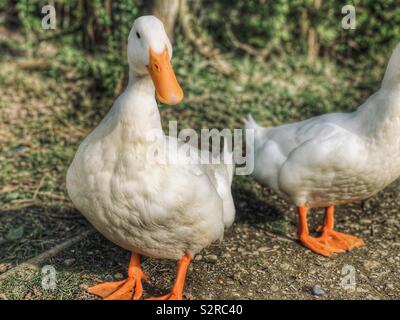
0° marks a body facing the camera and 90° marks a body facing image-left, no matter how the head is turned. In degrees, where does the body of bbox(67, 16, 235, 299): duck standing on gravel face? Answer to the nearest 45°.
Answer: approximately 45°

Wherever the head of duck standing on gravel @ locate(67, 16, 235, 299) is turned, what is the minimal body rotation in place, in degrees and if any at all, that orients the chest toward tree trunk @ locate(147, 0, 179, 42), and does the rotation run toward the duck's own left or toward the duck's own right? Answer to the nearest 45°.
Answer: approximately 135° to the duck's own right

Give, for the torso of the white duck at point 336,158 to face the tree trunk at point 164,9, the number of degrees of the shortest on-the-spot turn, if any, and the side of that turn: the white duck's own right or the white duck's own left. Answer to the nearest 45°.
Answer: approximately 135° to the white duck's own left

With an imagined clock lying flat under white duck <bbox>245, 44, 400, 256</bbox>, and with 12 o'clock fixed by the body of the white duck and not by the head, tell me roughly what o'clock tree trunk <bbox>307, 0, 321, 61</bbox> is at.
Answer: The tree trunk is roughly at 9 o'clock from the white duck.

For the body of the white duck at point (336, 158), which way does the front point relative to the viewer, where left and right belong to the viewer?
facing to the right of the viewer

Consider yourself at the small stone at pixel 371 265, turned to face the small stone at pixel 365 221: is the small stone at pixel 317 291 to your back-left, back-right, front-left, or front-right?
back-left

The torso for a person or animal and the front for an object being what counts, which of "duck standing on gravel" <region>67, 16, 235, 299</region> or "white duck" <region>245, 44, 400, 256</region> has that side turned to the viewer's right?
the white duck

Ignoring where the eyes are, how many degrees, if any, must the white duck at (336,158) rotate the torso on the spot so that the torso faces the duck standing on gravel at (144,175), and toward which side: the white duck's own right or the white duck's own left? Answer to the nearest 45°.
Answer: approximately 135° to the white duck's own right

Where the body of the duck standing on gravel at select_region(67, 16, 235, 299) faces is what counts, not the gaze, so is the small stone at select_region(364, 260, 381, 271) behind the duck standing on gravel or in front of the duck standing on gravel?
behind

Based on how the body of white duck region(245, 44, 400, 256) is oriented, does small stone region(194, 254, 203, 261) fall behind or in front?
behind
